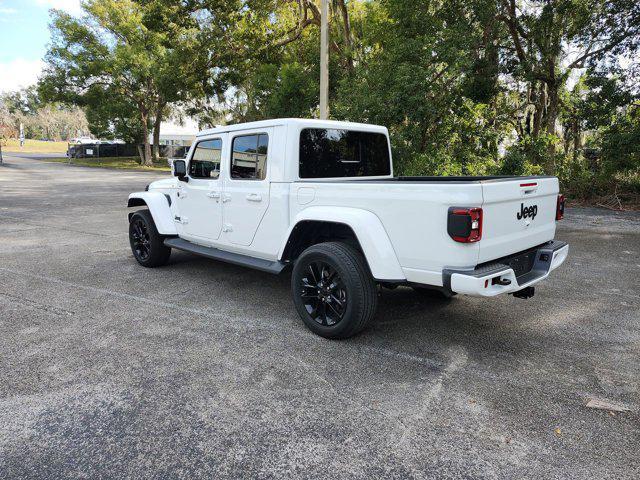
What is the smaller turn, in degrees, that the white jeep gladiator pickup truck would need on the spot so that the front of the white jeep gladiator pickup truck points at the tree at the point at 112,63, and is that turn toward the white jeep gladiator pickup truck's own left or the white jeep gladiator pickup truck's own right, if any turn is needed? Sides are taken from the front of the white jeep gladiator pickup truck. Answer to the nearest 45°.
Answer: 0° — it already faces it

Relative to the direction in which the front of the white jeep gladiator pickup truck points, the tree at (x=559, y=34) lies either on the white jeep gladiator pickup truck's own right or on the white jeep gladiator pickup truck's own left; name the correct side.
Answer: on the white jeep gladiator pickup truck's own right

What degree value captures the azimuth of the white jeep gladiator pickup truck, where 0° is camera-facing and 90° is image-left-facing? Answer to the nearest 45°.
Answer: approximately 135°
